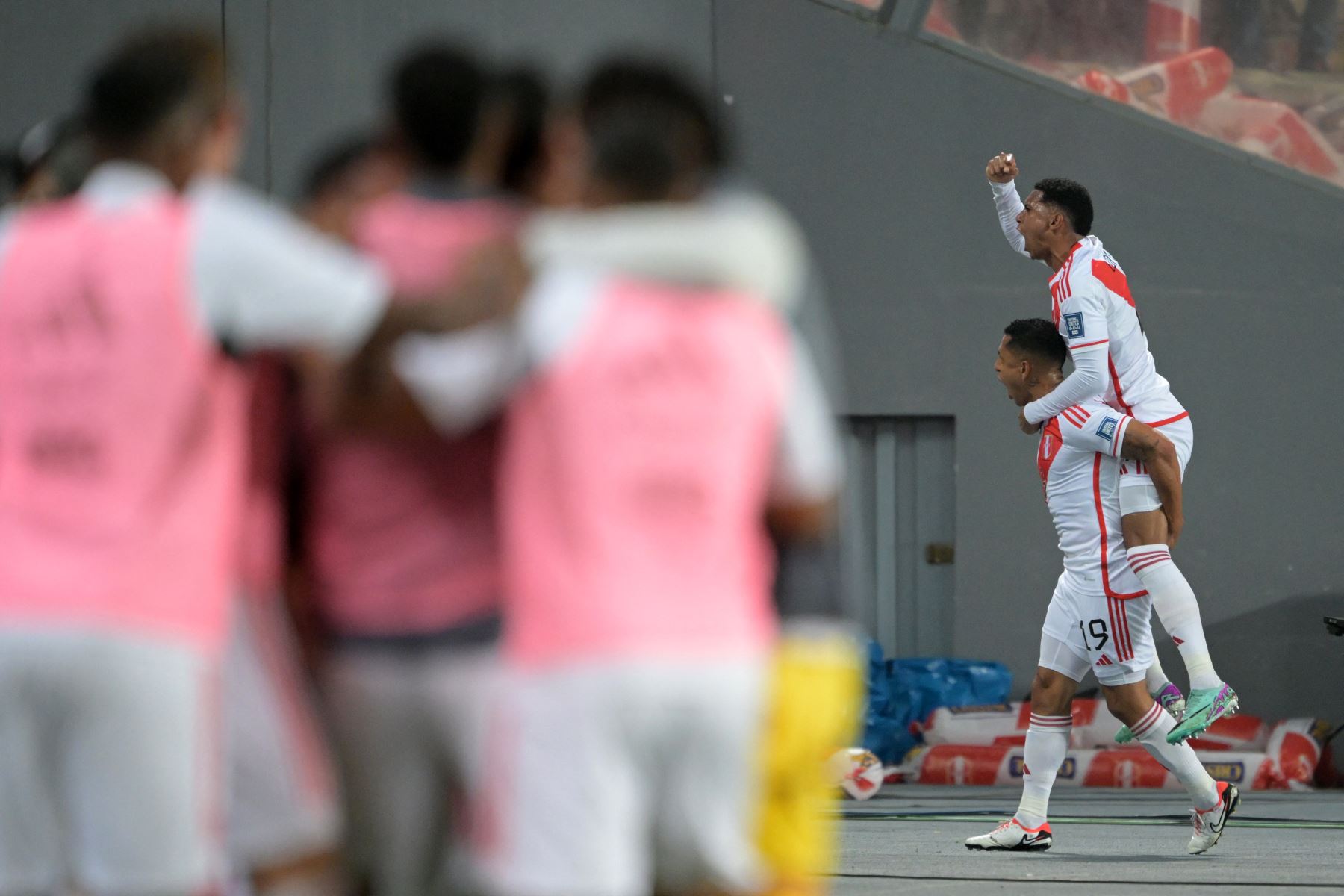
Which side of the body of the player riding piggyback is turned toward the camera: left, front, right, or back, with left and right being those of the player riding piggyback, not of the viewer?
left

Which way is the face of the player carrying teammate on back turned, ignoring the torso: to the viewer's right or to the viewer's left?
to the viewer's left

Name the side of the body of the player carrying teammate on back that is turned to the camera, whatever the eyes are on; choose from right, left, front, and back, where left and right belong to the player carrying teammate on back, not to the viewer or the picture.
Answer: left

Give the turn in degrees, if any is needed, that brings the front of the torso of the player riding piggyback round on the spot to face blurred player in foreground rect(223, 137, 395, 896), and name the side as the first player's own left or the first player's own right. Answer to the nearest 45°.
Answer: approximately 90° to the first player's own left

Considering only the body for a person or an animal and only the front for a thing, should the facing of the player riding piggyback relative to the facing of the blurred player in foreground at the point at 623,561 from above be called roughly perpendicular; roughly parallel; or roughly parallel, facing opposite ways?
roughly perpendicular

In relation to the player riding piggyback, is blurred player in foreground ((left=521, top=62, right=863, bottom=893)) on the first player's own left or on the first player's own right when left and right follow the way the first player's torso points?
on the first player's own left

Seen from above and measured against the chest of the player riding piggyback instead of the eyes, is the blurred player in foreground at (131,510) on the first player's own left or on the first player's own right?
on the first player's own left

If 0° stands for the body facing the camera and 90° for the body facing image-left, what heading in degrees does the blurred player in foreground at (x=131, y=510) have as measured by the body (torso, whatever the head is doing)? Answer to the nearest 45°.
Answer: approximately 225°

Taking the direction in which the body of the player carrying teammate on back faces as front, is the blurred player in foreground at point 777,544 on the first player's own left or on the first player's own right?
on the first player's own left
